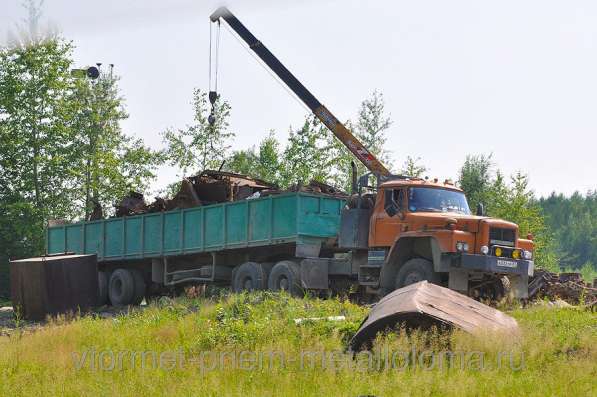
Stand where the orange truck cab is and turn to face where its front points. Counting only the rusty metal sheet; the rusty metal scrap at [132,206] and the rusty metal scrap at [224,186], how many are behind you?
2

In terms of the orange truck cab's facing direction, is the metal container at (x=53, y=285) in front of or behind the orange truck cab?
behind

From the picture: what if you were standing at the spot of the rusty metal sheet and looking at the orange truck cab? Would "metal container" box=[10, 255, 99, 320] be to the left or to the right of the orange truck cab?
left

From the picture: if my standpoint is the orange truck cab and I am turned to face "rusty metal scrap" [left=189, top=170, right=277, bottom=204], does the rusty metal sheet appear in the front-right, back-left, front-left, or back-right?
back-left

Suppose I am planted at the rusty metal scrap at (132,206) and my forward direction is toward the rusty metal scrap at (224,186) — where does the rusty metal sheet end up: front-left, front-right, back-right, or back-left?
front-right

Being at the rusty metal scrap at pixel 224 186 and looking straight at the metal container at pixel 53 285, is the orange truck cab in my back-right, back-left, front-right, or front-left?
back-left

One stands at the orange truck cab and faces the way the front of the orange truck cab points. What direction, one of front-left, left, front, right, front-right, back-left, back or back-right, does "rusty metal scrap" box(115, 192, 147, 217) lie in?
back

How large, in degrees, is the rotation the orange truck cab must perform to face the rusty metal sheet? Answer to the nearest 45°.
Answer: approximately 45° to its right

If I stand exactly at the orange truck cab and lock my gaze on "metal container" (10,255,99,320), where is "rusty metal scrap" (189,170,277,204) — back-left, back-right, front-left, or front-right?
front-right

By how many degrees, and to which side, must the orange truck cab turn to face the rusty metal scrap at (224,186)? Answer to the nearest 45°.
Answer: approximately 180°

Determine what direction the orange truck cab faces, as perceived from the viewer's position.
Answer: facing the viewer and to the right of the viewer
